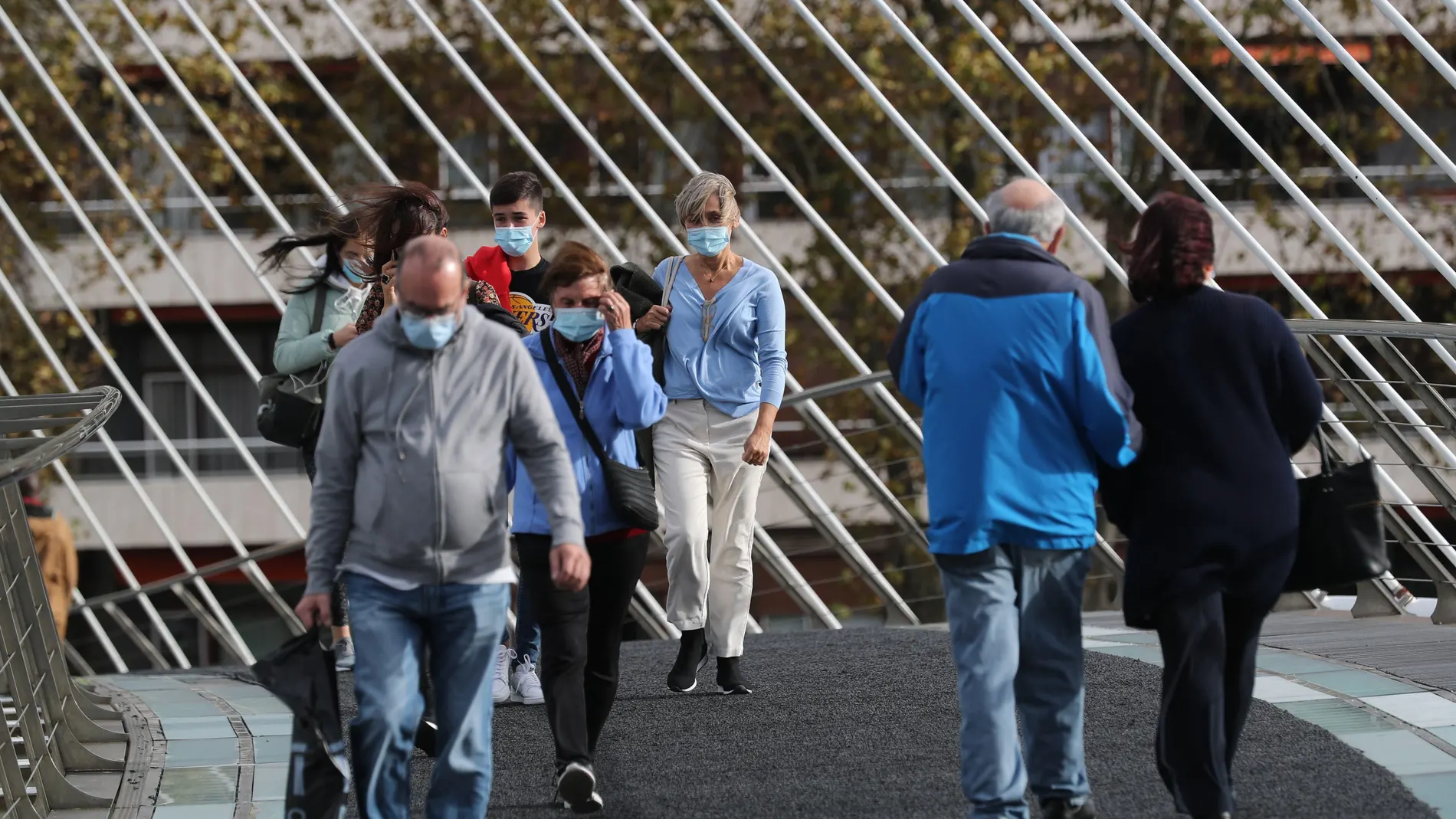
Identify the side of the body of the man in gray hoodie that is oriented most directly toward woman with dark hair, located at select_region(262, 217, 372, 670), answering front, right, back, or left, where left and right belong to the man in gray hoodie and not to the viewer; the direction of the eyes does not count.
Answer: back

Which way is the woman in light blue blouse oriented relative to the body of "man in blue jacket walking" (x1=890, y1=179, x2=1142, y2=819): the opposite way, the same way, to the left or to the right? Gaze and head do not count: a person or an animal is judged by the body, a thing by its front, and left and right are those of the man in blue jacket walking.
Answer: the opposite way

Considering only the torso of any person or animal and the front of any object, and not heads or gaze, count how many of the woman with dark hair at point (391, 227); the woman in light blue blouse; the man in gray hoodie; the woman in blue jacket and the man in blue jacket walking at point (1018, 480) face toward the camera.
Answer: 4

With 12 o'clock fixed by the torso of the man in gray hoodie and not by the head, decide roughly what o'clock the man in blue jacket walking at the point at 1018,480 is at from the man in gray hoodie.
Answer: The man in blue jacket walking is roughly at 9 o'clock from the man in gray hoodie.

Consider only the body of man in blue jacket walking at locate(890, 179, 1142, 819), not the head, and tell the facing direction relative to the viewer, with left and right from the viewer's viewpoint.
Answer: facing away from the viewer

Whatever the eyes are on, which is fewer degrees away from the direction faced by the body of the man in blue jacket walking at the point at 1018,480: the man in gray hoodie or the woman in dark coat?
the woman in dark coat

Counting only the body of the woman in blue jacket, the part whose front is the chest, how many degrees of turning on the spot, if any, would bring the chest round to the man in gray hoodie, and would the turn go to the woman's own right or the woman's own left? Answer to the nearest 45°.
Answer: approximately 45° to the woman's own right

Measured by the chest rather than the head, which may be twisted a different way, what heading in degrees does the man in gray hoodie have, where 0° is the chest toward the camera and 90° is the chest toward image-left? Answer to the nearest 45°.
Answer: approximately 0°

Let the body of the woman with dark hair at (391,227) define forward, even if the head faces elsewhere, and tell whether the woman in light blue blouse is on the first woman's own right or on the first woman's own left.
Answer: on the first woman's own left
